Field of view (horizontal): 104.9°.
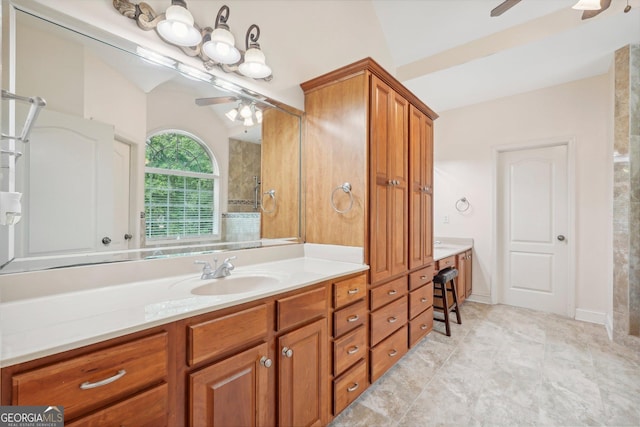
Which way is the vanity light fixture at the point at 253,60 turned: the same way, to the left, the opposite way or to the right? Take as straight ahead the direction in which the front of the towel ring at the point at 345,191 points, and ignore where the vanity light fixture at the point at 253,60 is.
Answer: to the left

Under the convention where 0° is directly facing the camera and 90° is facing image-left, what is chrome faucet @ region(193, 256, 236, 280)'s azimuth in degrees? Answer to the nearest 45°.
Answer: approximately 315°

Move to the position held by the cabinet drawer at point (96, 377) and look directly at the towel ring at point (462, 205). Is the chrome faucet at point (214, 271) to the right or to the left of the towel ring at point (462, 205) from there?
left

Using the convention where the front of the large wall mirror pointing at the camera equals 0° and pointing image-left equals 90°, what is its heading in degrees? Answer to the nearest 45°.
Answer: approximately 315°

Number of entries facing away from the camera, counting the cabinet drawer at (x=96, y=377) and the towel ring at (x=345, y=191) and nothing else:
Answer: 0

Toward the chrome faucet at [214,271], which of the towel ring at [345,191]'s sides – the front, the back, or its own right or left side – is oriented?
front
